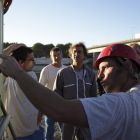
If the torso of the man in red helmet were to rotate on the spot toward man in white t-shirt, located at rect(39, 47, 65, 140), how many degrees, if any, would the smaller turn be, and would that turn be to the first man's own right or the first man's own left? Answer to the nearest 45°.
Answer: approximately 90° to the first man's own right

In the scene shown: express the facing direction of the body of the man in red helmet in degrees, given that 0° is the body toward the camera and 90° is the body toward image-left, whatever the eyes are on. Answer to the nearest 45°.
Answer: approximately 90°

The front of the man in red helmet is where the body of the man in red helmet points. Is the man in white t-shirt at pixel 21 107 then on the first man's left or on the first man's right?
on the first man's right
